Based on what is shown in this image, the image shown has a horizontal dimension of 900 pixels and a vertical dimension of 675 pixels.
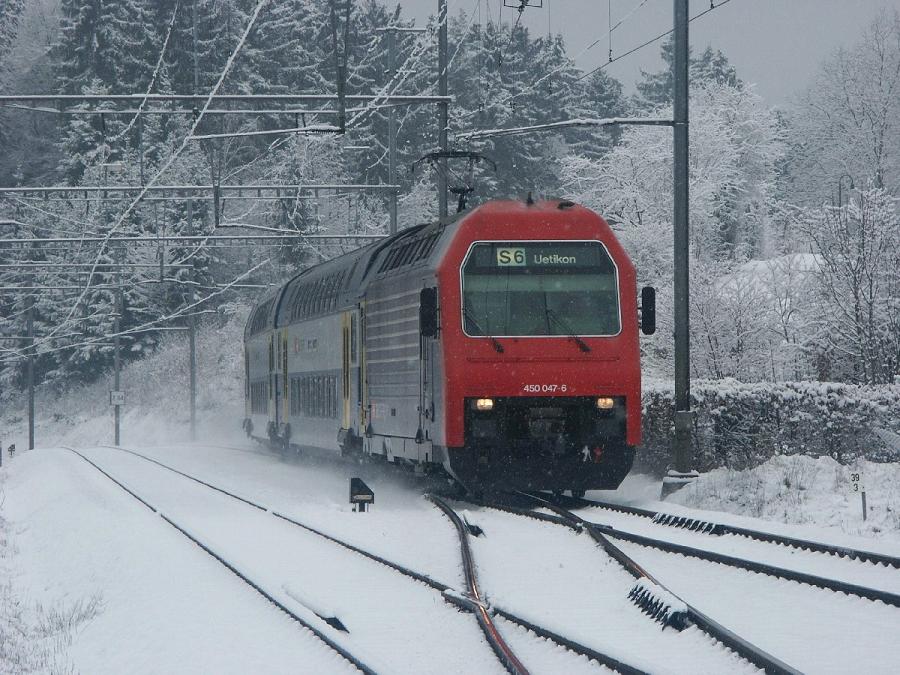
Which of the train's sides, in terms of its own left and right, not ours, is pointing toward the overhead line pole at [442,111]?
back

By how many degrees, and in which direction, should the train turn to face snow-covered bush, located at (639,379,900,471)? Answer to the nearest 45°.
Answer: approximately 135° to its left

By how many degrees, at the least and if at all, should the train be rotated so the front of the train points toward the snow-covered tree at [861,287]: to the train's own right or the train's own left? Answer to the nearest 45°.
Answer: approximately 135° to the train's own left

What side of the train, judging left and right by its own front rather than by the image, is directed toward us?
front
